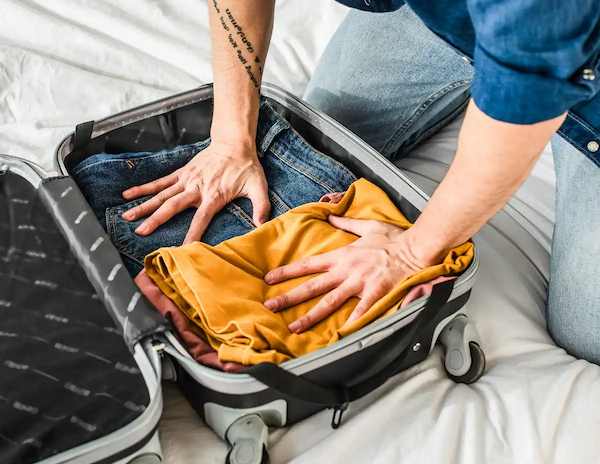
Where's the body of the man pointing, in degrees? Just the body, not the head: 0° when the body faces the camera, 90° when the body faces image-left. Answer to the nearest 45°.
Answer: approximately 45°
